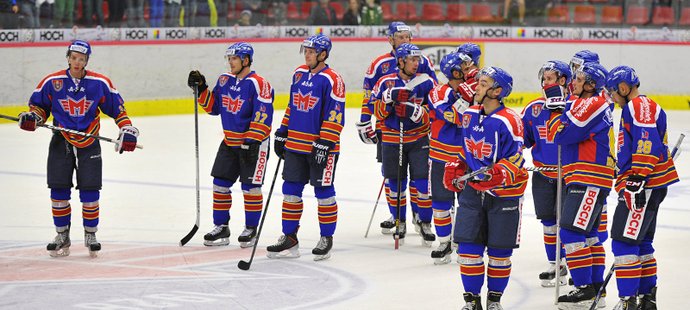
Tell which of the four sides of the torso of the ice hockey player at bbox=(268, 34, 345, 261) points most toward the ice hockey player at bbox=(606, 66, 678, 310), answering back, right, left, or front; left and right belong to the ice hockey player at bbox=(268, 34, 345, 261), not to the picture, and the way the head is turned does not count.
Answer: left

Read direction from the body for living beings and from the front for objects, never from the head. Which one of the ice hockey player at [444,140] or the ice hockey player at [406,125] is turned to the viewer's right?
the ice hockey player at [444,140]

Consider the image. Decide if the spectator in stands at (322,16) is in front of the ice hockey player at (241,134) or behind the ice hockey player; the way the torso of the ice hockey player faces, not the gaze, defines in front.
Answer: behind

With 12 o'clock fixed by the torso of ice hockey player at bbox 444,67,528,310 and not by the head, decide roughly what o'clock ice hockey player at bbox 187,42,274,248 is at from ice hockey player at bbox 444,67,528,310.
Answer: ice hockey player at bbox 187,42,274,248 is roughly at 3 o'clock from ice hockey player at bbox 444,67,528,310.

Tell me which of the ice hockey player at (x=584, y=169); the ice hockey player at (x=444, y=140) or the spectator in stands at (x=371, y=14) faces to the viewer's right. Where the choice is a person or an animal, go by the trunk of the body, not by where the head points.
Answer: the ice hockey player at (x=444, y=140)

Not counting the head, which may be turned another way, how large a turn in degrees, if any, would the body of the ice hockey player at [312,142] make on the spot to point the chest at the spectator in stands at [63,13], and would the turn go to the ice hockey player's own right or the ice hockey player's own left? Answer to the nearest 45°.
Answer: approximately 90° to the ice hockey player's own right

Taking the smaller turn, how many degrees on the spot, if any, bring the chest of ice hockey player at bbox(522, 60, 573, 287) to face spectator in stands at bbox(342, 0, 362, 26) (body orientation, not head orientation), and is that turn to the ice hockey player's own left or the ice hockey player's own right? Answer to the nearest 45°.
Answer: approximately 180°
